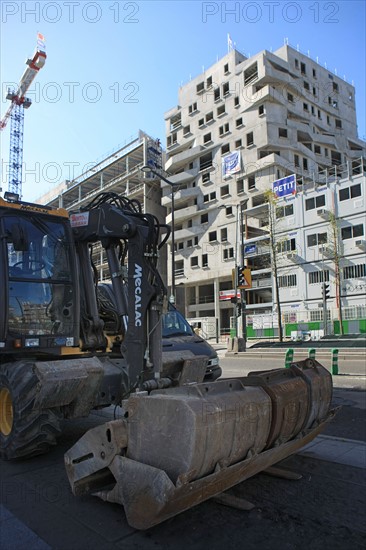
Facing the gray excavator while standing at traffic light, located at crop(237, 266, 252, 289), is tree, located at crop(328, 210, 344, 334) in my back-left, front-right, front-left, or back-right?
back-left

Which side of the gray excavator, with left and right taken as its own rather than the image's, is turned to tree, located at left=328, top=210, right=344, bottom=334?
left

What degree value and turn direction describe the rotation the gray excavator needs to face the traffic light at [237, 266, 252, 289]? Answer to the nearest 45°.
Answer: approximately 135° to its left

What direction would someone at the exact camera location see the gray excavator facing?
facing the viewer and to the right of the viewer
